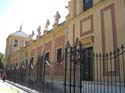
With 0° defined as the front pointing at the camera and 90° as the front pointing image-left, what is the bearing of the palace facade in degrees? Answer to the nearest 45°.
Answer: approximately 45°
